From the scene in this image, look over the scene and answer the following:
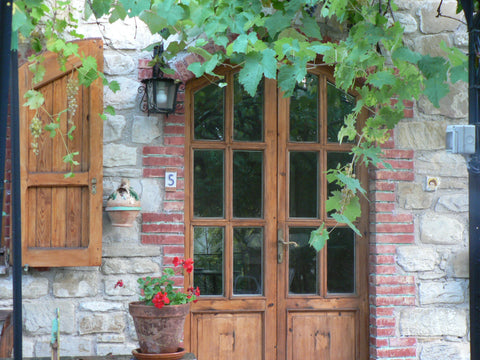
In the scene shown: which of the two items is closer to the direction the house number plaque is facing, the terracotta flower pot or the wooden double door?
the terracotta flower pot

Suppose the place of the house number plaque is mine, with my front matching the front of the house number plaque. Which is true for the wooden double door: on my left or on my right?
on my left

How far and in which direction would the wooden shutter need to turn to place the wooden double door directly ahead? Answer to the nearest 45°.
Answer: approximately 90° to its left

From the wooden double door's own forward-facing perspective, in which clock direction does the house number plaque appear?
The house number plaque is roughly at 2 o'clock from the wooden double door.

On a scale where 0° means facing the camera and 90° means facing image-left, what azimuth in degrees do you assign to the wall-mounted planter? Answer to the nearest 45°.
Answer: approximately 0°
